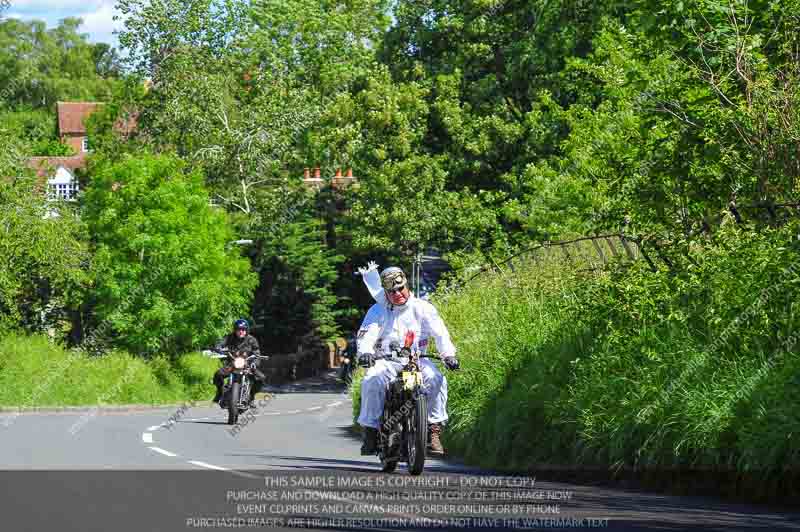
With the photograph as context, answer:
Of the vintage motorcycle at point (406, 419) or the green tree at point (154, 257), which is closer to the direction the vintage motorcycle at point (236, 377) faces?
the vintage motorcycle

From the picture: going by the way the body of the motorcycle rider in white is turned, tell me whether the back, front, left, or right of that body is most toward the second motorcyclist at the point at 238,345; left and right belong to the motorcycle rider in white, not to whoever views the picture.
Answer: back

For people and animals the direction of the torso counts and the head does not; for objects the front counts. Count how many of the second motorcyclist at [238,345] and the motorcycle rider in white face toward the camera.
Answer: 2

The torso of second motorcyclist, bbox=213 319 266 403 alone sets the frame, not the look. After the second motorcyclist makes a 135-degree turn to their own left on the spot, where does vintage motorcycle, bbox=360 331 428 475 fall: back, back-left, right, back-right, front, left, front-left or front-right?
back-right

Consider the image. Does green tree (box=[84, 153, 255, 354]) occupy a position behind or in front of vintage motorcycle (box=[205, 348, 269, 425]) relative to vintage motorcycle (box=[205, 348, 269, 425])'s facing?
behind

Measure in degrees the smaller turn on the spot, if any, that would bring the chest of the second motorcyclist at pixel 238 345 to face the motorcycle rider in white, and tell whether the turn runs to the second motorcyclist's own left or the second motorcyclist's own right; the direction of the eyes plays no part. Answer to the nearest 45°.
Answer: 0° — they already face them

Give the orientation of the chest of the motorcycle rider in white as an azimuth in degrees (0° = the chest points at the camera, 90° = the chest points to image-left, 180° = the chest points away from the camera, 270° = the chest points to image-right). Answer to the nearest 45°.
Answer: approximately 0°

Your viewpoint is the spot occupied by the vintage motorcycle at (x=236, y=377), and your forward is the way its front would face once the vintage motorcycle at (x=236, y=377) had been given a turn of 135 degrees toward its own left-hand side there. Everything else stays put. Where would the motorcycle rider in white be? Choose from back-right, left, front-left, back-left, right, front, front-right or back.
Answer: back-right

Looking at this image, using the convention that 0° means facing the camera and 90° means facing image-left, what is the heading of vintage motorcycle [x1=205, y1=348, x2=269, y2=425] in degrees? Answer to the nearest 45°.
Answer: approximately 0°
